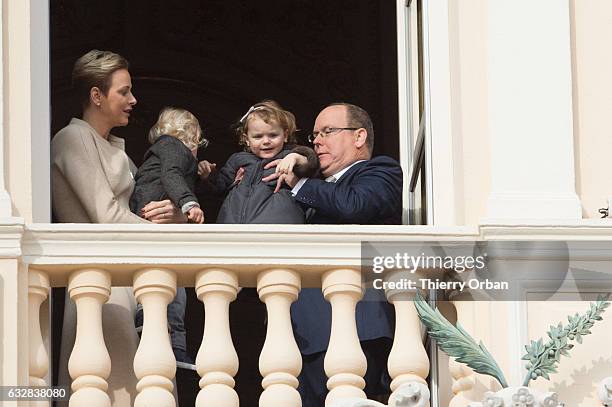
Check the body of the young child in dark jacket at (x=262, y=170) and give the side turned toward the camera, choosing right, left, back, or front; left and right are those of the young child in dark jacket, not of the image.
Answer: front

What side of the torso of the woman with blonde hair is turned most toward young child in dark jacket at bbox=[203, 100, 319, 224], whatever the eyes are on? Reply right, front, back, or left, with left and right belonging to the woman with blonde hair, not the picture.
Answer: front

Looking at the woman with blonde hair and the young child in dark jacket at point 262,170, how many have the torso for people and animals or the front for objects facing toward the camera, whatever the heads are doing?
1

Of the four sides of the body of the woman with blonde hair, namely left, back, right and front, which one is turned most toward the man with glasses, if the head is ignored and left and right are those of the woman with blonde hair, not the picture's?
front

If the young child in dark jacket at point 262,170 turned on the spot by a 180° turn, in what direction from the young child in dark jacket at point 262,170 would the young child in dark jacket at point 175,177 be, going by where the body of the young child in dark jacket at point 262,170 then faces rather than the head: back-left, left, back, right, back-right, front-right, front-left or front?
left

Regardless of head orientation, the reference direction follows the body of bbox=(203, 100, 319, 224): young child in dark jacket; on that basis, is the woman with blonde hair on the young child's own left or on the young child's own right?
on the young child's own right

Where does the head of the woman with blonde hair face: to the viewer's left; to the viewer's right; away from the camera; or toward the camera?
to the viewer's right

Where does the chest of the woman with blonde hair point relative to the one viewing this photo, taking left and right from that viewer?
facing to the right of the viewer

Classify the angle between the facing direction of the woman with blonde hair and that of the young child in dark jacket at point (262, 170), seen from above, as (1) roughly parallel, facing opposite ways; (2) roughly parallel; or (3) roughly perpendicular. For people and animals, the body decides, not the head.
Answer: roughly perpendicular
